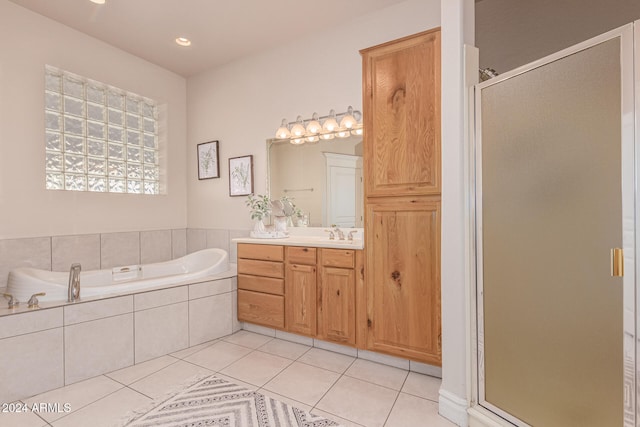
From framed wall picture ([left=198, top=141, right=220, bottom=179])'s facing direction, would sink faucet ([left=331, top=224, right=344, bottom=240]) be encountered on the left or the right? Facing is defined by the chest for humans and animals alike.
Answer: on its left

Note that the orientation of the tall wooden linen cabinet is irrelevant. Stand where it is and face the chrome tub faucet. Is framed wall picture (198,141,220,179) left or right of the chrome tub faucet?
right

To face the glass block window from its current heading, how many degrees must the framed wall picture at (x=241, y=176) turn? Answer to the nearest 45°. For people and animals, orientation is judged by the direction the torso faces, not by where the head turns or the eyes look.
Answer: approximately 45° to its right

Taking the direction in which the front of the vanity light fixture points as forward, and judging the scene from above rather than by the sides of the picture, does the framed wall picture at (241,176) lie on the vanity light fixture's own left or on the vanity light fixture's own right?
on the vanity light fixture's own right

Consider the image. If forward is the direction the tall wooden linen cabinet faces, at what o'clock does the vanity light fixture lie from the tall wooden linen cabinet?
The vanity light fixture is roughly at 3 o'clock from the tall wooden linen cabinet.

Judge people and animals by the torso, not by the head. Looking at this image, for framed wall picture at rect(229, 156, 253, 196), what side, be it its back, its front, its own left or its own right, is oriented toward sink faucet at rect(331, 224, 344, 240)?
left

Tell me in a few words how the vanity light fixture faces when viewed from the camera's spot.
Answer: facing the viewer and to the left of the viewer

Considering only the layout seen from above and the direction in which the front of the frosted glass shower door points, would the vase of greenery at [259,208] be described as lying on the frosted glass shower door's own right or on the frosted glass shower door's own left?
on the frosted glass shower door's own right

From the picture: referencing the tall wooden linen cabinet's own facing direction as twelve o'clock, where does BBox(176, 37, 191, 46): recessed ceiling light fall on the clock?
The recessed ceiling light is roughly at 2 o'clock from the tall wooden linen cabinet.

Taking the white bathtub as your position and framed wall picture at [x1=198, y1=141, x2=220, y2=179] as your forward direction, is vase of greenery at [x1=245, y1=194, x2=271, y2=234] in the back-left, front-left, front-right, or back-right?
front-right

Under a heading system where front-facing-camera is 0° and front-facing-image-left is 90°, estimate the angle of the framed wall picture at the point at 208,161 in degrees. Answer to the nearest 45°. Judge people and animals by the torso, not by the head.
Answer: approximately 45°

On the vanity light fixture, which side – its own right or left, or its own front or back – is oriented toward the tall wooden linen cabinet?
left
